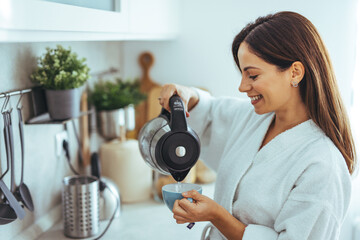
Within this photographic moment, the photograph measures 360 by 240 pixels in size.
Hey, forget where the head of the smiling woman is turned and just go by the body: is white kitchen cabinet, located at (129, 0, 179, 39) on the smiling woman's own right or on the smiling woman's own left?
on the smiling woman's own right

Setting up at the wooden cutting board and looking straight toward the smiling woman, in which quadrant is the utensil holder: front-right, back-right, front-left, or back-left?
front-right

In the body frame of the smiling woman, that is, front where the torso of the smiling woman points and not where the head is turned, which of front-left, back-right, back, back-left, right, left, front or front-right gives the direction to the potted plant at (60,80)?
front-right

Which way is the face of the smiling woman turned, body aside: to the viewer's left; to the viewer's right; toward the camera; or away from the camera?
to the viewer's left

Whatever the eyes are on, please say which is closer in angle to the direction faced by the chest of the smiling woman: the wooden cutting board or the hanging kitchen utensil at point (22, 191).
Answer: the hanging kitchen utensil

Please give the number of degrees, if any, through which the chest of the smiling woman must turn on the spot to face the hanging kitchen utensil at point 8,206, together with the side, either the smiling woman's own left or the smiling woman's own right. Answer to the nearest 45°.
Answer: approximately 45° to the smiling woman's own right

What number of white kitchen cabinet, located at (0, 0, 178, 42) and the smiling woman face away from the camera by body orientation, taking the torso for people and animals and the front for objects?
0

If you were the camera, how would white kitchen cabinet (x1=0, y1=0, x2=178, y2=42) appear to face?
facing the viewer and to the right of the viewer
